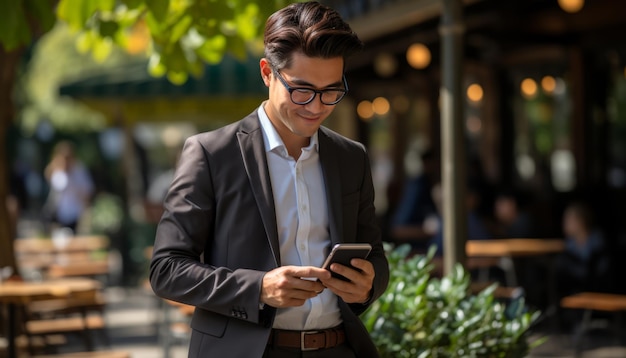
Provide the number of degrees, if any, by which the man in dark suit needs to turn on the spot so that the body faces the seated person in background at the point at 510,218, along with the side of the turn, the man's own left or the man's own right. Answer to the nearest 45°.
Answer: approximately 135° to the man's own left
